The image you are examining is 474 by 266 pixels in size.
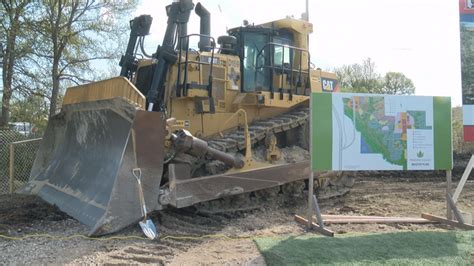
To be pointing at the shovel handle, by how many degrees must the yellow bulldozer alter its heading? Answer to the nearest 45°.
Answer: approximately 45° to its left

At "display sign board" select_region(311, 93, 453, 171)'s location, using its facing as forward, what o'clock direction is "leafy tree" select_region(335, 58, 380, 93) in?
The leafy tree is roughly at 6 o'clock from the display sign board.

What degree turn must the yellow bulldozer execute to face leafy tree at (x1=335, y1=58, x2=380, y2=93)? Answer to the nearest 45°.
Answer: approximately 180°

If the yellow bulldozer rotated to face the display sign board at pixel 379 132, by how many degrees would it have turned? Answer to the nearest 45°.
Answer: approximately 90° to its left

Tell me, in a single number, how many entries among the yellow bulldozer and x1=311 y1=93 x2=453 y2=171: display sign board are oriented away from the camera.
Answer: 0

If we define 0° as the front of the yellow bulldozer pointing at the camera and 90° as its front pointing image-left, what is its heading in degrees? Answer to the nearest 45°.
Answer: approximately 45°
